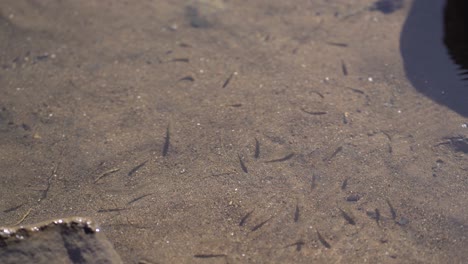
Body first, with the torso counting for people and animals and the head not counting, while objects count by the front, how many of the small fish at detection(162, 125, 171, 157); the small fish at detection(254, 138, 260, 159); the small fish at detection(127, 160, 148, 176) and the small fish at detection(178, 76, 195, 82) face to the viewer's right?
1

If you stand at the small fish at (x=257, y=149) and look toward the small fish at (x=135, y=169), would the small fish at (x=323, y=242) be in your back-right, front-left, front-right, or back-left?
back-left
